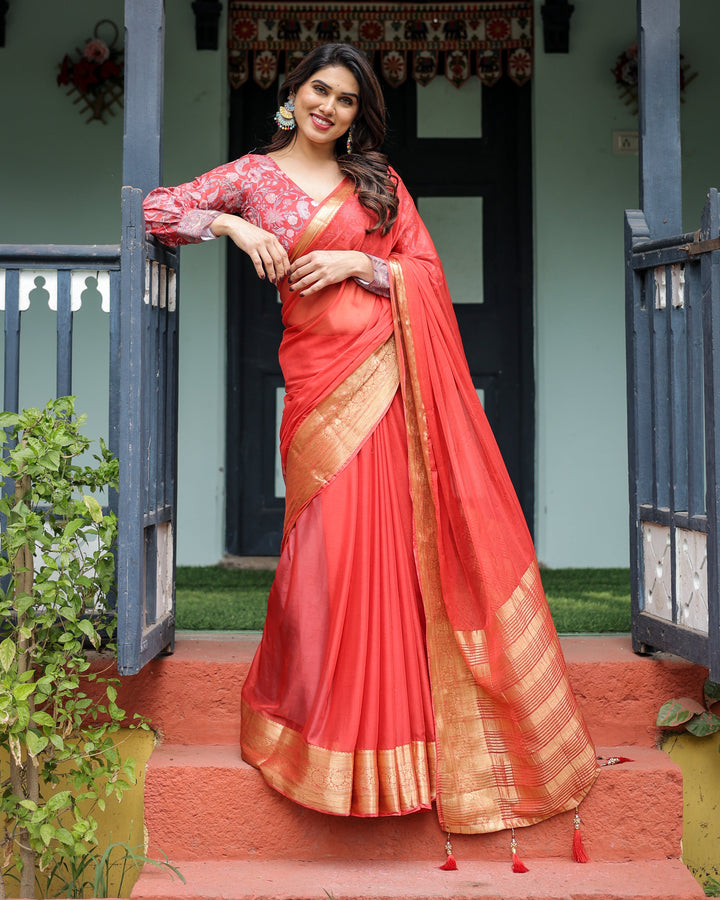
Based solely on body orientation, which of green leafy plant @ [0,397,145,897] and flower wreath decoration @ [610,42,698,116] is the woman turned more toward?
the green leafy plant

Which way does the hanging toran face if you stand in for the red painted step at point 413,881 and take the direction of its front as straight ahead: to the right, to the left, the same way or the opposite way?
the same way

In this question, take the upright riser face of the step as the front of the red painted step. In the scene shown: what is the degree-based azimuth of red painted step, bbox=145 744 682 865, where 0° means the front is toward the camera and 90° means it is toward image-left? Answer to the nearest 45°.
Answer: approximately 0°

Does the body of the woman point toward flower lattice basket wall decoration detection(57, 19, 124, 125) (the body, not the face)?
no

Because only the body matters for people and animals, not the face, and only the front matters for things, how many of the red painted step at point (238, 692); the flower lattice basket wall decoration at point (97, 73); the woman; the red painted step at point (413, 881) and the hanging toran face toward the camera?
5

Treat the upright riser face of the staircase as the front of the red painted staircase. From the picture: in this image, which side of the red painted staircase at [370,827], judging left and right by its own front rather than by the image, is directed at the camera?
front

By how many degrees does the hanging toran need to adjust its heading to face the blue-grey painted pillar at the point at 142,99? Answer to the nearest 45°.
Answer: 0° — it already faces it

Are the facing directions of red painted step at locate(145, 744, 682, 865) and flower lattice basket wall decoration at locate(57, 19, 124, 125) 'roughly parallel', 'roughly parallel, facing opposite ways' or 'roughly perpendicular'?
roughly parallel

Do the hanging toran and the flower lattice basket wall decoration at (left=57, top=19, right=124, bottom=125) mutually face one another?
no

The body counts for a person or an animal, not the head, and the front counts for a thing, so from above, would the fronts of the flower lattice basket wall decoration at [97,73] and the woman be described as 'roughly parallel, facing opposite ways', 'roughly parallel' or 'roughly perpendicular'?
roughly parallel

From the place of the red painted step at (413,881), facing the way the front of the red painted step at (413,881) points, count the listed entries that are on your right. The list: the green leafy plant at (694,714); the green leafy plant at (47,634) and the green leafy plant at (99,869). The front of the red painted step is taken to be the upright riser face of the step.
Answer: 2

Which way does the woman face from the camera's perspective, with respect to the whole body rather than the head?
toward the camera

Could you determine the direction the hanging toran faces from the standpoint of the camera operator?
facing the viewer

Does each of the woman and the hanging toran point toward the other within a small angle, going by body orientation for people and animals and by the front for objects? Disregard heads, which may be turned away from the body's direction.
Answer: no

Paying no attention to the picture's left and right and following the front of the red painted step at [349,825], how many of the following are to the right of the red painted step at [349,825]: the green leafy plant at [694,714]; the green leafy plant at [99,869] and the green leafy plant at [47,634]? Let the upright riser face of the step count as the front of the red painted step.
2

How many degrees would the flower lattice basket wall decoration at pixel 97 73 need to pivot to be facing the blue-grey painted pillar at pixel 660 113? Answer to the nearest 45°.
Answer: approximately 45° to its left

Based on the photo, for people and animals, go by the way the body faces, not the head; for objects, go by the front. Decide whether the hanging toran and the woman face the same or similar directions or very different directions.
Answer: same or similar directions
